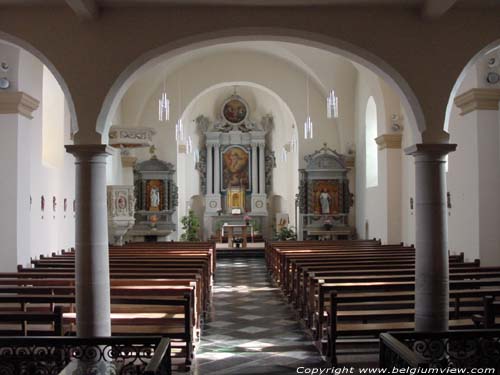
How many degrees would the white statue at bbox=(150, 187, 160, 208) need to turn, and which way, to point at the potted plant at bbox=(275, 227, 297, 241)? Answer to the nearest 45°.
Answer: approximately 90° to its left

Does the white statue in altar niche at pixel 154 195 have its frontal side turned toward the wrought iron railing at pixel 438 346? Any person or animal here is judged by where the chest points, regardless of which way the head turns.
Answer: yes

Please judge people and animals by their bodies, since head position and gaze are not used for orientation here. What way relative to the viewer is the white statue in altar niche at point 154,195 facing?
toward the camera

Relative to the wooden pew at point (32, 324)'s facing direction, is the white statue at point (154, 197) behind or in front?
in front

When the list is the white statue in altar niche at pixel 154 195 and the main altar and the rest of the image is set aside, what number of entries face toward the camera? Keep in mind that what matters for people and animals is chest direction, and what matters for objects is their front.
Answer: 2

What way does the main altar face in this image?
toward the camera

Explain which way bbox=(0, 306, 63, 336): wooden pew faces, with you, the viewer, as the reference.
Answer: facing away from the viewer

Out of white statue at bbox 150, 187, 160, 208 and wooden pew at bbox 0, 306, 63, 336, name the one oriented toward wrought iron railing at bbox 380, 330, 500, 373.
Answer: the white statue

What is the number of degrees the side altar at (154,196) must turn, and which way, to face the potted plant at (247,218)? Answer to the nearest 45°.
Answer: approximately 135° to its left

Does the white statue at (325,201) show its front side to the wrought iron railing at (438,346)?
yes

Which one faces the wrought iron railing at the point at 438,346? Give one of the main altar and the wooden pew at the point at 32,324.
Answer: the main altar

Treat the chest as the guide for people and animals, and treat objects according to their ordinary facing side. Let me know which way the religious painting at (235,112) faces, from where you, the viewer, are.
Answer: facing the viewer

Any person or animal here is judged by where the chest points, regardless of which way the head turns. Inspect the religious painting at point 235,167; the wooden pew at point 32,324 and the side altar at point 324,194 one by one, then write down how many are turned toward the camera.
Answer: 2

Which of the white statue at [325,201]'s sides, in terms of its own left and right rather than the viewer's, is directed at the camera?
front
